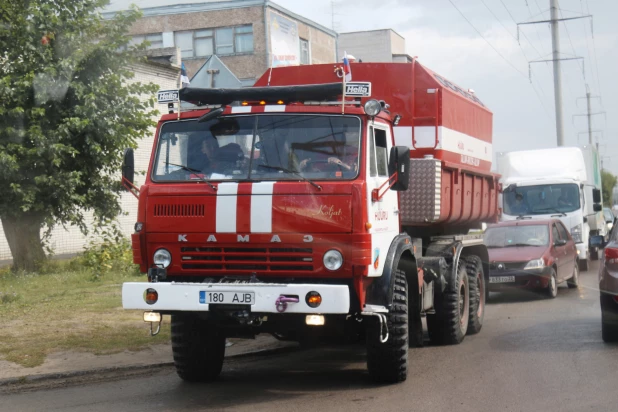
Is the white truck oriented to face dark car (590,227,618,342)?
yes

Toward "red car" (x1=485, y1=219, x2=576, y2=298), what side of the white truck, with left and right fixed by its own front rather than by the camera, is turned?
front

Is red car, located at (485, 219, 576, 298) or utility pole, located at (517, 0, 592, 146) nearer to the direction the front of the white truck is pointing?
the red car

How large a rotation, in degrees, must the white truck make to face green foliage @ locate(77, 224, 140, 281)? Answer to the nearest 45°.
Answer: approximately 45° to its right

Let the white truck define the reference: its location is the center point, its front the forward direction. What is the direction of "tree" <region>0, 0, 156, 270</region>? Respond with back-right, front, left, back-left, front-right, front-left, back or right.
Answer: front-right

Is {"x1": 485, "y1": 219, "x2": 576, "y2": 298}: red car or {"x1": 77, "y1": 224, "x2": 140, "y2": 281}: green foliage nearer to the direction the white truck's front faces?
the red car

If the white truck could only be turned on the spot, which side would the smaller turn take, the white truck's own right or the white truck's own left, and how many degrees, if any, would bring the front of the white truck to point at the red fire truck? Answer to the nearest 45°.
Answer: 0° — it already faces it
